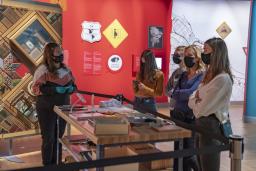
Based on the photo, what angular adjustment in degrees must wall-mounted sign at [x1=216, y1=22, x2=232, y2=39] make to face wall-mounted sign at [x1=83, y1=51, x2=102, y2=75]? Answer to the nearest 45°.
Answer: approximately 45° to its right

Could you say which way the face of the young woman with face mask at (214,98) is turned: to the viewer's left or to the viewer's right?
to the viewer's left

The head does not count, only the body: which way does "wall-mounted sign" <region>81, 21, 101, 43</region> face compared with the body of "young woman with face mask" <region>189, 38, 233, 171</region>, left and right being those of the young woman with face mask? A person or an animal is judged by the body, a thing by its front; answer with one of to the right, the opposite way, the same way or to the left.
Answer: to the left

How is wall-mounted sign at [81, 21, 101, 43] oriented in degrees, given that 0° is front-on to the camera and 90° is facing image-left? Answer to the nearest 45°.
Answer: approximately 0°

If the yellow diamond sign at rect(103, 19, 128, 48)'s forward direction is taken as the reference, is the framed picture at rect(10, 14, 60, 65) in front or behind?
in front
